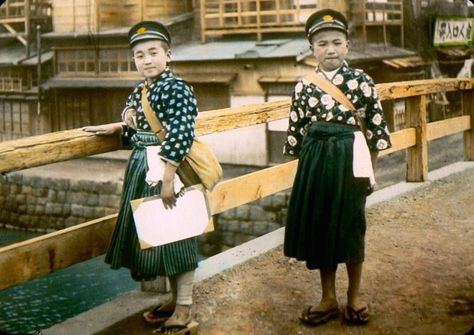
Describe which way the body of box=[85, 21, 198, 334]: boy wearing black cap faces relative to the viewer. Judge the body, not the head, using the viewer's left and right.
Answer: facing the viewer and to the left of the viewer

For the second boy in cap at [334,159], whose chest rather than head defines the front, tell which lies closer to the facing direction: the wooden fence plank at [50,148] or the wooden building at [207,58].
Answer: the wooden fence plank

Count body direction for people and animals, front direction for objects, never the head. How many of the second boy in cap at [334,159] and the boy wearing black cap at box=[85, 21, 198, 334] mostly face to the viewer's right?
0

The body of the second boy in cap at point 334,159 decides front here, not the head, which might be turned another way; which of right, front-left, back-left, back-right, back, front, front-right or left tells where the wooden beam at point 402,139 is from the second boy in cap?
back

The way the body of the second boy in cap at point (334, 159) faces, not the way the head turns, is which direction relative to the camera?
toward the camera

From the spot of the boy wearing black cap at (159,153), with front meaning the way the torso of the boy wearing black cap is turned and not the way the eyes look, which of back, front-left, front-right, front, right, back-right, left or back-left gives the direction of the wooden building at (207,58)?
back-right

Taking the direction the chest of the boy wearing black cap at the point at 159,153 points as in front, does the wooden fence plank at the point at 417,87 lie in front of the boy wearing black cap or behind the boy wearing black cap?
behind

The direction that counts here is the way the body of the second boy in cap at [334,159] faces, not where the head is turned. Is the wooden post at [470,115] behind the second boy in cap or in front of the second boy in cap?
behind
